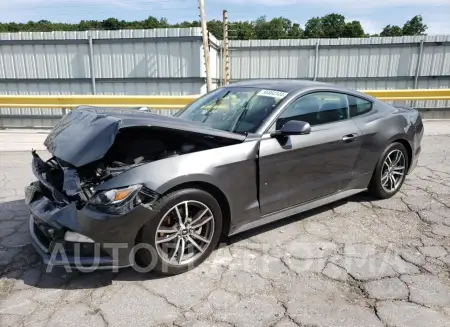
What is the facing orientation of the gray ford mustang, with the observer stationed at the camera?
facing the viewer and to the left of the viewer

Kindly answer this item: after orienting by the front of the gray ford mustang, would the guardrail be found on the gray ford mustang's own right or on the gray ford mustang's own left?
on the gray ford mustang's own right

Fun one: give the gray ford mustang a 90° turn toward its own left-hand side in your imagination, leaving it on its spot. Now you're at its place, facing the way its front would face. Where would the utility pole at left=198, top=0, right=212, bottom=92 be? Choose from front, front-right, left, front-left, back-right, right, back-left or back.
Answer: back-left

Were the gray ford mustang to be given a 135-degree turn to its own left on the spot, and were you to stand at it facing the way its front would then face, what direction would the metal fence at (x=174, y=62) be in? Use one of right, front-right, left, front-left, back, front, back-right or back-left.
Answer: left

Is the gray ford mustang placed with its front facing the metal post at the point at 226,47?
no

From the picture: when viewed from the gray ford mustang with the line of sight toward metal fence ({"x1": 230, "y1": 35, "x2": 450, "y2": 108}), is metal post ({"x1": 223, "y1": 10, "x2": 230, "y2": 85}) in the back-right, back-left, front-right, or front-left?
front-left

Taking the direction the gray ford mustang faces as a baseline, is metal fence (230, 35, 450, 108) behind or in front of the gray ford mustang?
behind
